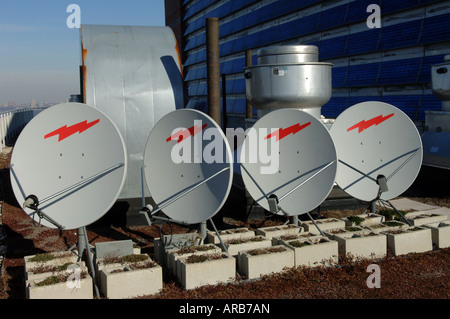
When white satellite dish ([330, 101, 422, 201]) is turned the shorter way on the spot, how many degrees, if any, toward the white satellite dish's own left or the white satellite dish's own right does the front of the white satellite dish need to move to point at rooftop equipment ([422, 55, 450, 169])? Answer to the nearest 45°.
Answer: approximately 180°

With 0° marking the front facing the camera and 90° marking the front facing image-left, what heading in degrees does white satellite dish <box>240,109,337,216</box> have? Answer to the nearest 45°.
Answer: approximately 0°

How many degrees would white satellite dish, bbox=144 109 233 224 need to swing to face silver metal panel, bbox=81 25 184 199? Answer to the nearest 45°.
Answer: approximately 135° to its right

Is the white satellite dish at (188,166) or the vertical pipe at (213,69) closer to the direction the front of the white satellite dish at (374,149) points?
the white satellite dish

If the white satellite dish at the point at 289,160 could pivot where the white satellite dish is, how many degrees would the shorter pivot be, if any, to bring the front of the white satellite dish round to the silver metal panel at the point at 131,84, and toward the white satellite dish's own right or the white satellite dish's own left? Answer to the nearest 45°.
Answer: approximately 135° to the white satellite dish's own right

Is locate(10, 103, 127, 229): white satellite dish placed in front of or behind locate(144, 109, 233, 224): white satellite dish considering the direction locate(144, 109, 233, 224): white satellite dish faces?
in front

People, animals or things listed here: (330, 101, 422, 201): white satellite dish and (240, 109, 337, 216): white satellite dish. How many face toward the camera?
2

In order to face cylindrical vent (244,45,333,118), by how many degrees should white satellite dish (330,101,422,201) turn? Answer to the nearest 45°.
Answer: approximately 135° to its right
